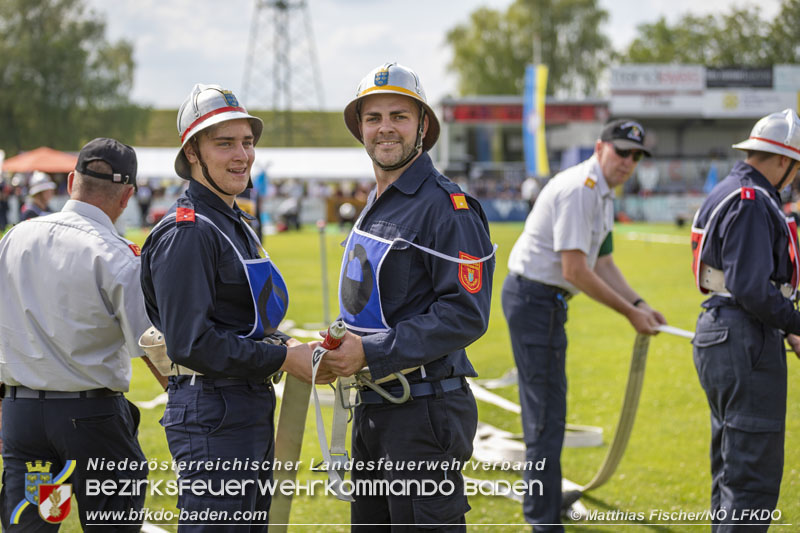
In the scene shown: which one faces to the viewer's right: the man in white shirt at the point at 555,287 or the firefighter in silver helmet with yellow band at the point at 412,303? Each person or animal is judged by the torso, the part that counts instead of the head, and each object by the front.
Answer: the man in white shirt

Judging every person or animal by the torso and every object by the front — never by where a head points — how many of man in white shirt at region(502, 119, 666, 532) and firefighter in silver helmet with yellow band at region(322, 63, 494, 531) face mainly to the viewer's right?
1

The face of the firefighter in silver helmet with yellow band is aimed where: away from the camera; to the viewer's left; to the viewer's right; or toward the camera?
toward the camera

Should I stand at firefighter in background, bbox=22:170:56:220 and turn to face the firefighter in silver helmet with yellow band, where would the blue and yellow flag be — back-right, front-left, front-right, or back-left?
back-left

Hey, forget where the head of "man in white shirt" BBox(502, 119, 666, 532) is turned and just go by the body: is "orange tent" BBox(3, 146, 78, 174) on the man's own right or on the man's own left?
on the man's own left

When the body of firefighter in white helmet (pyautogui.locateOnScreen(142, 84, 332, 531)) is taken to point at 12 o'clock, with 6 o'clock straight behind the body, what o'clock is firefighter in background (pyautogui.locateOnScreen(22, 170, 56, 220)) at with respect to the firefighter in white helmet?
The firefighter in background is roughly at 7 o'clock from the firefighter in white helmet.

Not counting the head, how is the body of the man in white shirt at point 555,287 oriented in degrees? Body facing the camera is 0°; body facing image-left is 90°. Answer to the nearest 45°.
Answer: approximately 270°

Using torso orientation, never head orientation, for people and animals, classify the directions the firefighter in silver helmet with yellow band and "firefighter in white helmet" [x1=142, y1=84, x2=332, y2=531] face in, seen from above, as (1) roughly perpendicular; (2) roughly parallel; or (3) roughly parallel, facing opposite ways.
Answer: roughly perpendicular

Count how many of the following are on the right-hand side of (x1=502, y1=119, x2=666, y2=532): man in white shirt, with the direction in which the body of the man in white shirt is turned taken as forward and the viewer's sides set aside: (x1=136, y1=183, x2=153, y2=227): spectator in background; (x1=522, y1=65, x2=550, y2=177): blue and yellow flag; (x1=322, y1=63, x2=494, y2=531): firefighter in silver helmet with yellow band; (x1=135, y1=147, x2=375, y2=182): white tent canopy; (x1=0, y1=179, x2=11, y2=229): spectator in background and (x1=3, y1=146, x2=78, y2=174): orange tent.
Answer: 1

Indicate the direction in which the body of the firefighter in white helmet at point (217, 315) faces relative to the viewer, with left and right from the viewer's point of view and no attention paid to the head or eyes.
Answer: facing the viewer and to the right of the viewer

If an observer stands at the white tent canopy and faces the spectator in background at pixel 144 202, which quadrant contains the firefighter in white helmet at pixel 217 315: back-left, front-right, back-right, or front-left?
front-left

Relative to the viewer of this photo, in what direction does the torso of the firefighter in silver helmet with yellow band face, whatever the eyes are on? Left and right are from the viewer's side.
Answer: facing the viewer and to the left of the viewer

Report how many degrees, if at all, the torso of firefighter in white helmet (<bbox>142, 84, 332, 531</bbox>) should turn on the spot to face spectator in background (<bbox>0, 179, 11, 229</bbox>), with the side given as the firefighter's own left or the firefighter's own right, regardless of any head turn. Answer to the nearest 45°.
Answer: approximately 135° to the firefighter's own left

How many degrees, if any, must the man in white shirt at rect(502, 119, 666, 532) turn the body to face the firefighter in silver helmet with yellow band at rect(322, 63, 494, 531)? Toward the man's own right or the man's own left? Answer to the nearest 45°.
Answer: approximately 90° to the man's own right

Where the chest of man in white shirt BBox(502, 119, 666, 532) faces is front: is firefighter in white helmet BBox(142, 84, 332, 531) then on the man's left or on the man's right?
on the man's right
